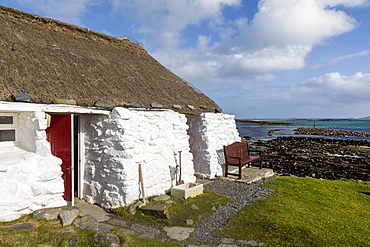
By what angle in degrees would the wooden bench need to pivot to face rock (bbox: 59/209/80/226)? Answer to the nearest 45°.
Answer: approximately 90° to its right

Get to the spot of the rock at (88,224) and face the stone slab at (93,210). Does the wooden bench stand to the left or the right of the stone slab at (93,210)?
right

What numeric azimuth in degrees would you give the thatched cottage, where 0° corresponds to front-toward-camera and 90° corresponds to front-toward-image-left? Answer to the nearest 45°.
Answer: approximately 315°

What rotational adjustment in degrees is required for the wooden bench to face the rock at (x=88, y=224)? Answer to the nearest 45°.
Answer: approximately 90° to its right

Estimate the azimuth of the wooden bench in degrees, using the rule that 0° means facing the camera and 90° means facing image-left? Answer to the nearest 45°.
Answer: approximately 315°

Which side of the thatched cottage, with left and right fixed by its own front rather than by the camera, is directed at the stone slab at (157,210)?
front

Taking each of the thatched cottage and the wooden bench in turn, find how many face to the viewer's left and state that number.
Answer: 0

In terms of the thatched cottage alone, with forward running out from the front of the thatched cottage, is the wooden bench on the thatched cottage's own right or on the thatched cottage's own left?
on the thatched cottage's own left

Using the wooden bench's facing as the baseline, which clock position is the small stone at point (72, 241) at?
The small stone is roughly at 2 o'clock from the wooden bench.

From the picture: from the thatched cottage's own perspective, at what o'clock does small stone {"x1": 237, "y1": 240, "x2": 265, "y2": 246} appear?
The small stone is roughly at 12 o'clock from the thatched cottage.

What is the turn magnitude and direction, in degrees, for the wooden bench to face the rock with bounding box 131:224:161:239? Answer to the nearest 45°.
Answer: approximately 45° to its right

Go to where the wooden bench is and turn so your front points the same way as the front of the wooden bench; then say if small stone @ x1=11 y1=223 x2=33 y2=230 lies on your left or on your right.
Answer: on your right

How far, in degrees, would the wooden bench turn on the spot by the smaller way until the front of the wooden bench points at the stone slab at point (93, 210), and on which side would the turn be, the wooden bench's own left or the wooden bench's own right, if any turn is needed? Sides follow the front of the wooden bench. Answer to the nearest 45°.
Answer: approximately 90° to the wooden bench's own right

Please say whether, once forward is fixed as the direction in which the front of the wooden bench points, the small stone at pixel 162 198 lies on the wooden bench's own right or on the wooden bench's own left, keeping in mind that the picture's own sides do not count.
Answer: on the wooden bench's own right
